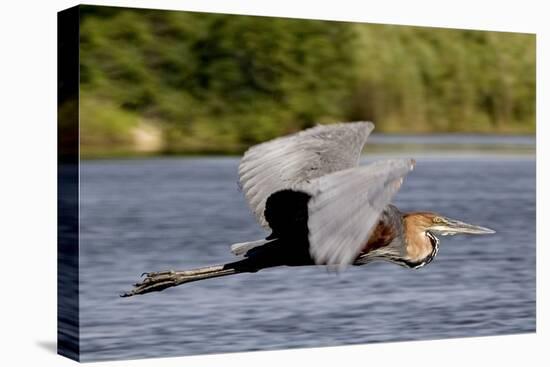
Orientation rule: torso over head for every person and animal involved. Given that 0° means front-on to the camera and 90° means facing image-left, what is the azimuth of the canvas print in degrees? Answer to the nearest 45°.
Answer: approximately 315°
